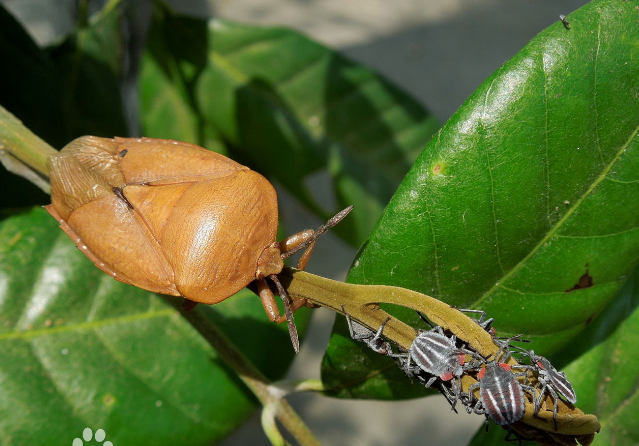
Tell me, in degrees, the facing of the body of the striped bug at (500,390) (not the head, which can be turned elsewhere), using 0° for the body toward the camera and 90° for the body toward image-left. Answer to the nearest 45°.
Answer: approximately 180°
